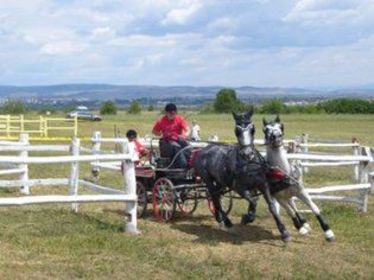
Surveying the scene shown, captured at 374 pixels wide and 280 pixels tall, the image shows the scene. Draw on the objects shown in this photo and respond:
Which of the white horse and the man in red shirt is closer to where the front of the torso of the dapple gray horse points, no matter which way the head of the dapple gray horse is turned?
the white horse

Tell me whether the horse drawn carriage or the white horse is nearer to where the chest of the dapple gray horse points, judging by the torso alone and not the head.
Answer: the white horse

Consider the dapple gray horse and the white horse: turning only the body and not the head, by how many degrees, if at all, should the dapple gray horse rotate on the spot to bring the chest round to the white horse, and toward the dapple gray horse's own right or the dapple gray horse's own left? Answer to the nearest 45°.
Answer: approximately 45° to the dapple gray horse's own left

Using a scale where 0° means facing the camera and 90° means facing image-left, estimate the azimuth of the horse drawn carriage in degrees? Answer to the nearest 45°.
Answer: approximately 315°

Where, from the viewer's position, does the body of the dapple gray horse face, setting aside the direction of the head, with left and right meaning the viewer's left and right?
facing the viewer and to the right of the viewer

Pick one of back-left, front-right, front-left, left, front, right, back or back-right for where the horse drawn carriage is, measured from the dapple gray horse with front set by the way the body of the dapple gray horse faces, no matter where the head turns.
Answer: back

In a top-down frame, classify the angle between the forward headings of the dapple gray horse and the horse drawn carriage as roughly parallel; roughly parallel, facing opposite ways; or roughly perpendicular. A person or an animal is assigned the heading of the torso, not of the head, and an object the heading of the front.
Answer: roughly parallel

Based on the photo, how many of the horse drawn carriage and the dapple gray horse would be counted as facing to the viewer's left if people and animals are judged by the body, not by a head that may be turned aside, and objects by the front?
0

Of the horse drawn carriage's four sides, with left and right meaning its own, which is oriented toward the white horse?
front

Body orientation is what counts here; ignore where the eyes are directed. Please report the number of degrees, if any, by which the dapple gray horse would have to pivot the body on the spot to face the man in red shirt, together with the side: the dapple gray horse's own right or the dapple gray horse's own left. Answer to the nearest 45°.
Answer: approximately 180°

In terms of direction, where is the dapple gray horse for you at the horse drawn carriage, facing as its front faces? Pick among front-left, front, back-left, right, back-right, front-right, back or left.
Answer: front
